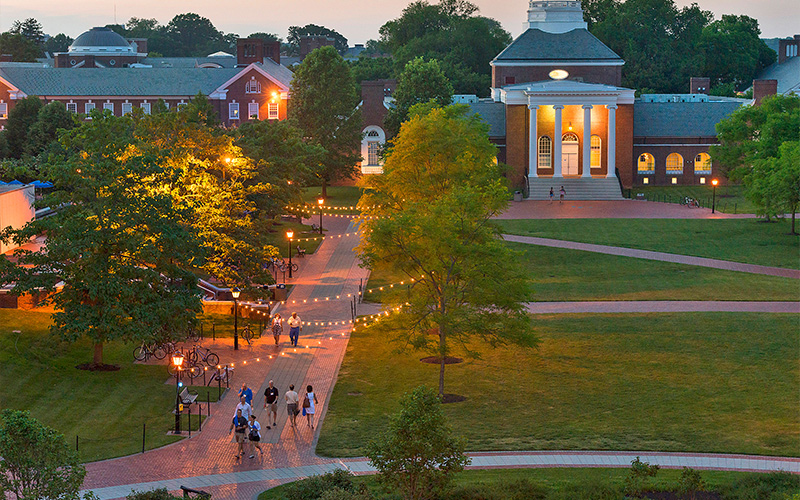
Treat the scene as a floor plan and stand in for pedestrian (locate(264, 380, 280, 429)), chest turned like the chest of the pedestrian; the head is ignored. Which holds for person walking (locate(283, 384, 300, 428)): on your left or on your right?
on your left

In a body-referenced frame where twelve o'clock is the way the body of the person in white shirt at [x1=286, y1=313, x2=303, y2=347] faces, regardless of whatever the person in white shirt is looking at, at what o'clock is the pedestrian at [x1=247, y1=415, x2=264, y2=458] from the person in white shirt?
The pedestrian is roughly at 12 o'clock from the person in white shirt.

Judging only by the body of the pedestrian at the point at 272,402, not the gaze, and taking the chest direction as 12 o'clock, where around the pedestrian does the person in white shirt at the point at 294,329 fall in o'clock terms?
The person in white shirt is roughly at 6 o'clock from the pedestrian.

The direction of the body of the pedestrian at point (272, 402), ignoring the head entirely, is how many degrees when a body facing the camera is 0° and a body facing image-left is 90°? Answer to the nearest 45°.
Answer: approximately 0°

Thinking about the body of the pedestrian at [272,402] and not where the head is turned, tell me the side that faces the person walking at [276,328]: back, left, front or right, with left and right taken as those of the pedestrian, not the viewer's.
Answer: back

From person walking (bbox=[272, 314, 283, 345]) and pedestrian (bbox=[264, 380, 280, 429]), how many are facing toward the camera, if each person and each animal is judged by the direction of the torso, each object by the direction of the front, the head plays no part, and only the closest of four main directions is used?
2
